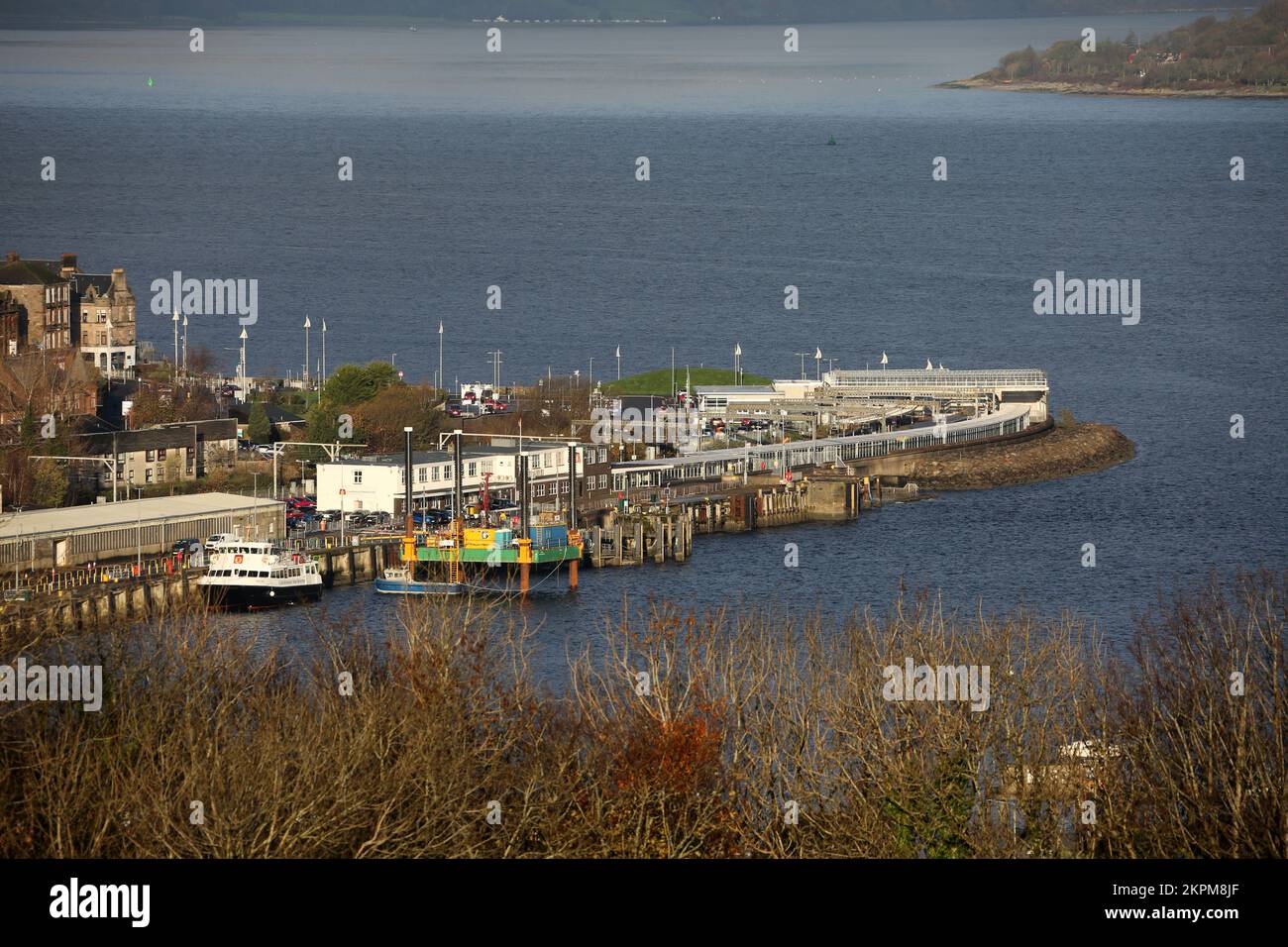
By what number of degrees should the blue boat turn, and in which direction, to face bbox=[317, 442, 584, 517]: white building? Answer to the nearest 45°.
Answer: approximately 90° to its right

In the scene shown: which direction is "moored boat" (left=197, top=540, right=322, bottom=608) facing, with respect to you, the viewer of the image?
facing the viewer and to the left of the viewer

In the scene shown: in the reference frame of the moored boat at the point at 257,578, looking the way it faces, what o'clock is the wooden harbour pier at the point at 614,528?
The wooden harbour pier is roughly at 6 o'clock from the moored boat.

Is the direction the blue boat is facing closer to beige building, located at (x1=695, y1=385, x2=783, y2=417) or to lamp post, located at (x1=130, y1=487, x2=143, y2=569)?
the lamp post

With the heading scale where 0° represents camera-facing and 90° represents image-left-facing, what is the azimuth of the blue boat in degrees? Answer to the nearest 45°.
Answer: approximately 90°

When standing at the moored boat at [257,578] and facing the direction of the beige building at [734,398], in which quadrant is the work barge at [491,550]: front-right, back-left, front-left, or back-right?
front-right

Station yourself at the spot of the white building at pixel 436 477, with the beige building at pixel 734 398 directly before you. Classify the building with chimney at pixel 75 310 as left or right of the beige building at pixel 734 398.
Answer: left

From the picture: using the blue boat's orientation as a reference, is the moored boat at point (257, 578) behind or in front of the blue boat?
in front

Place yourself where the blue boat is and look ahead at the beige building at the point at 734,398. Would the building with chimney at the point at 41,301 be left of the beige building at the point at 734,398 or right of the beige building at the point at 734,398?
left

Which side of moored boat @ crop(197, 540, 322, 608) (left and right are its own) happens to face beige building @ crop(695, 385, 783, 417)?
back

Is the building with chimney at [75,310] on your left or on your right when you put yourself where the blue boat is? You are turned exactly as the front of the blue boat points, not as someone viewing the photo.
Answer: on your right

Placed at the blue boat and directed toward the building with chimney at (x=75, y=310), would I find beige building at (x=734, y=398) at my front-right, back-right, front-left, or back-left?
front-right
